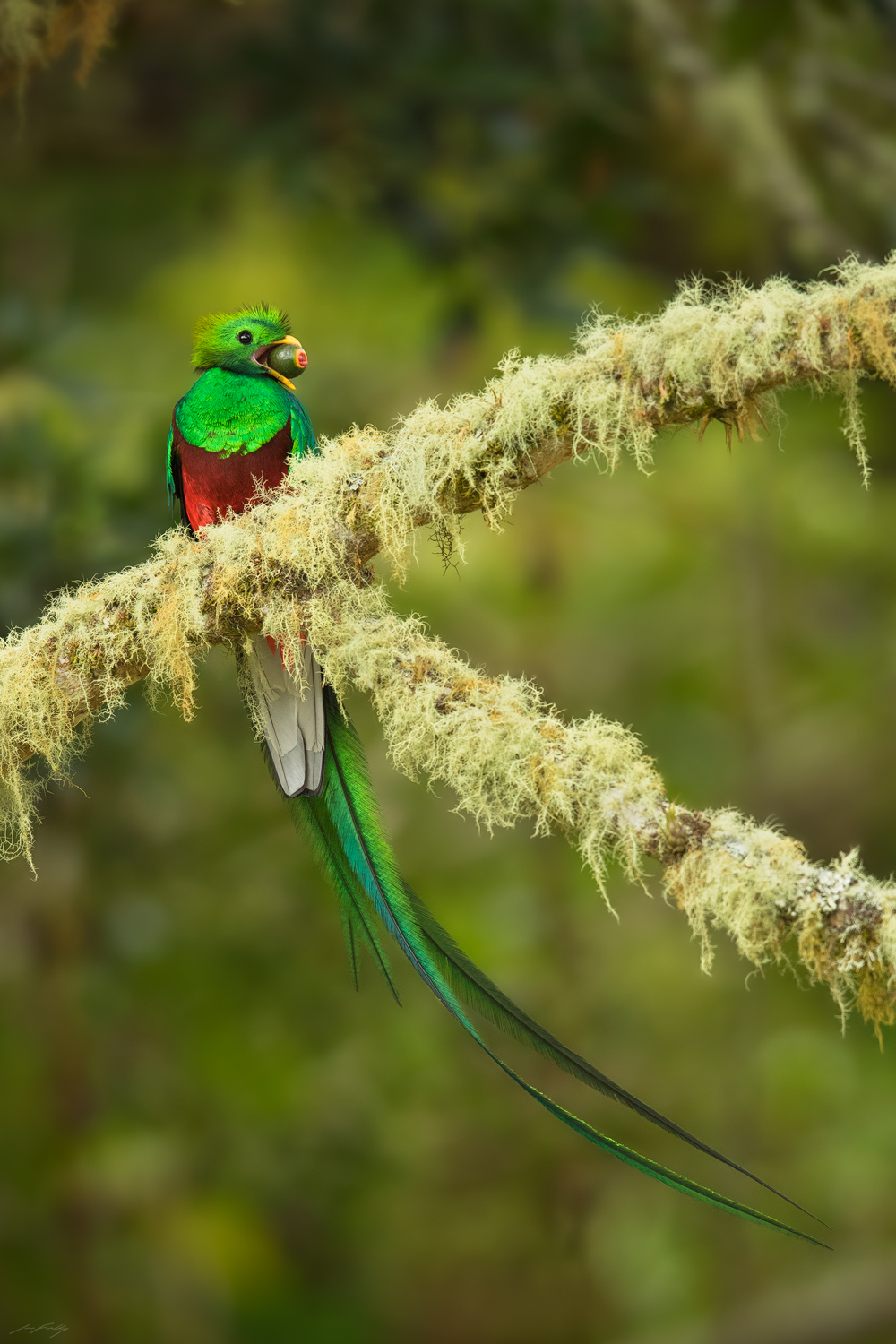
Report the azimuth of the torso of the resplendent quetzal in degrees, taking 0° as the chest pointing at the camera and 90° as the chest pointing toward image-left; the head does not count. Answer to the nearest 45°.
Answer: approximately 0°
